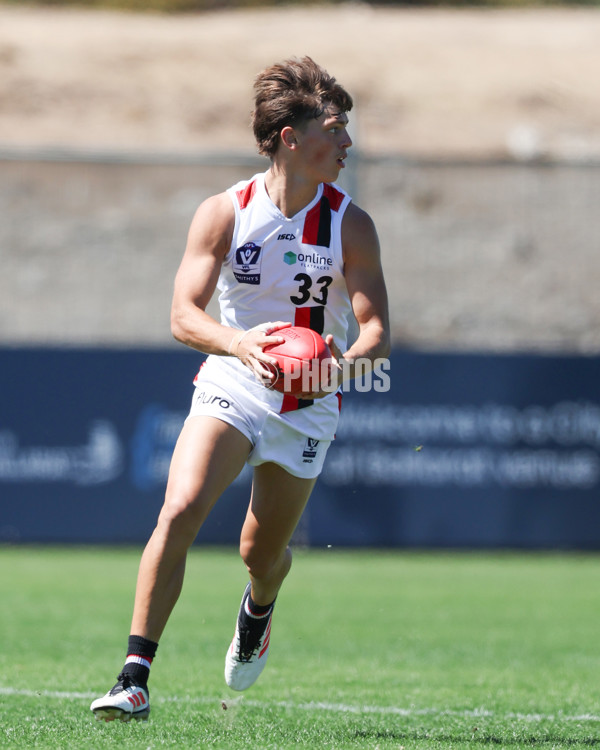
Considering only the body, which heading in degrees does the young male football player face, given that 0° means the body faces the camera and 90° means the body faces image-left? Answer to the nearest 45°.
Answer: approximately 0°

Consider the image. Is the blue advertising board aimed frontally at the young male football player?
yes

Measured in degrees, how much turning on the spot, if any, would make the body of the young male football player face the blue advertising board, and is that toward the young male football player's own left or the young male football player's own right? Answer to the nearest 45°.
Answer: approximately 180°

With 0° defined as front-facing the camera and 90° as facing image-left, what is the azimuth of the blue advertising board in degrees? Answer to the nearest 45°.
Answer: approximately 0°

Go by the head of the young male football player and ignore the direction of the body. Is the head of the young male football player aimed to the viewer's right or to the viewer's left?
to the viewer's right

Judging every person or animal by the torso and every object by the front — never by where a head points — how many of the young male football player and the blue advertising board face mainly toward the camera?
2
